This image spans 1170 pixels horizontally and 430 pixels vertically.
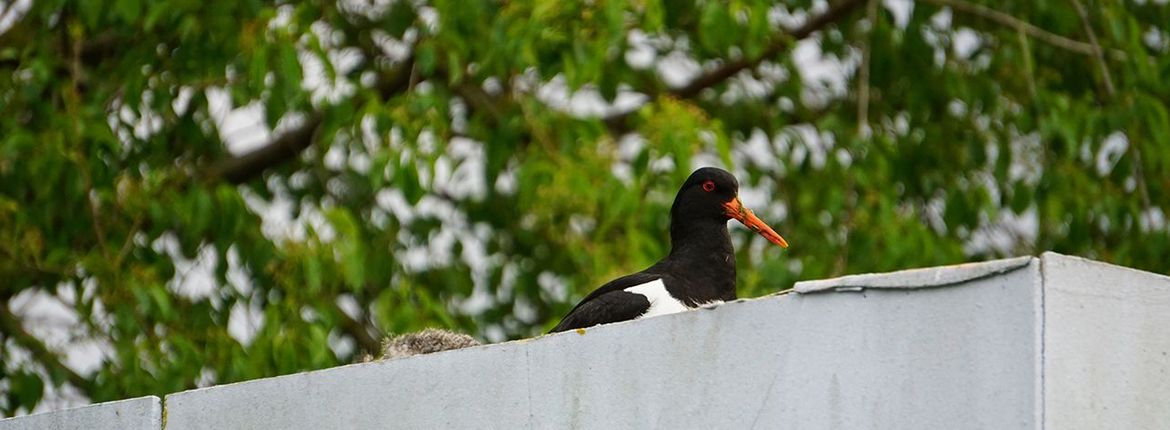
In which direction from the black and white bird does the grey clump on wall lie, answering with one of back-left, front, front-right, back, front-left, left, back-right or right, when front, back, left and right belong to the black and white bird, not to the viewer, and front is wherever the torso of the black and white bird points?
back-right

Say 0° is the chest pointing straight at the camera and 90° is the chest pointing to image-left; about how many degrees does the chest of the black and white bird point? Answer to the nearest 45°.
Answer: approximately 270°
